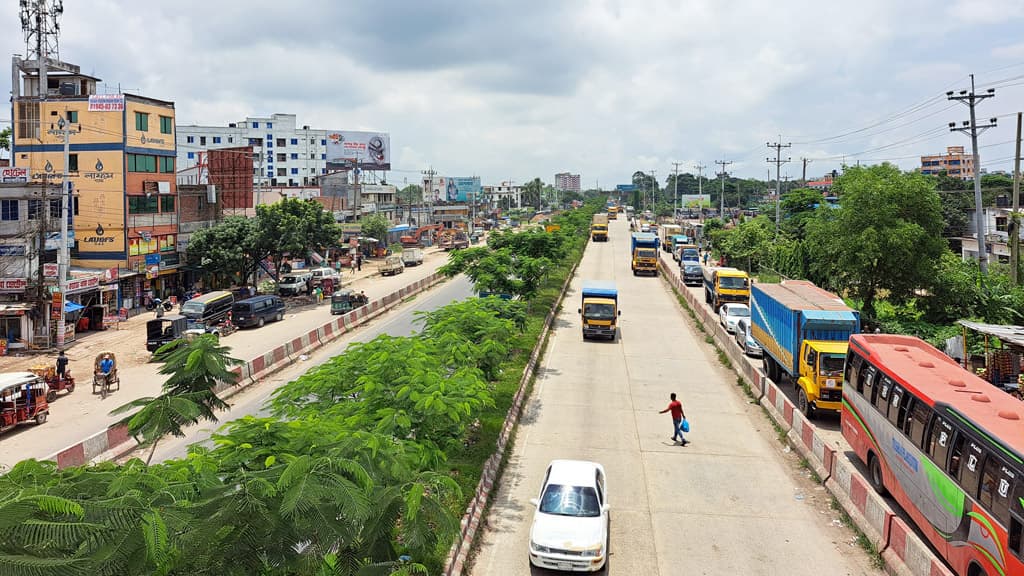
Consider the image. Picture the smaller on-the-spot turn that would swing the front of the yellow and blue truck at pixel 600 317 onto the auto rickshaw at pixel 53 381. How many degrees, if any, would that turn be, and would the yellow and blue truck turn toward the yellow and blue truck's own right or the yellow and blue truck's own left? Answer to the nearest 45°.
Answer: approximately 45° to the yellow and blue truck's own right

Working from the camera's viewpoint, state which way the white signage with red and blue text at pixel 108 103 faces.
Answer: facing the viewer

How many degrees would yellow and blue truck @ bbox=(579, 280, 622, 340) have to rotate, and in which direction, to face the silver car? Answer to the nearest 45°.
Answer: approximately 45° to its left

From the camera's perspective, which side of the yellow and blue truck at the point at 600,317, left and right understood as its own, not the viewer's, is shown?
front

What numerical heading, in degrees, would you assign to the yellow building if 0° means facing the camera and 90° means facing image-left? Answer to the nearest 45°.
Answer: approximately 315°

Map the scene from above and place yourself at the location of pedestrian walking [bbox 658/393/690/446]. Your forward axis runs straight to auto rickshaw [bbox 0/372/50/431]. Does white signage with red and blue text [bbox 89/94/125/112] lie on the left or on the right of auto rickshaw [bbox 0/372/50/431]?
right

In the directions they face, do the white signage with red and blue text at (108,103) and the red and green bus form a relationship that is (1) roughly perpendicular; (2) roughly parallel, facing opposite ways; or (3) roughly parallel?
roughly parallel

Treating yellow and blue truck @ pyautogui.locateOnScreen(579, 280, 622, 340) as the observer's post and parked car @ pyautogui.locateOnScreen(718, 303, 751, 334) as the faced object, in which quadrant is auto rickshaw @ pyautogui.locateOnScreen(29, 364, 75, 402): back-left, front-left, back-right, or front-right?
back-right

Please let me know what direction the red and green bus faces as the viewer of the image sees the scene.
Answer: facing the viewer and to the right of the viewer

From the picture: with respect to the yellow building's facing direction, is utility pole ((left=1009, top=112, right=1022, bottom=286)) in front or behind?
in front

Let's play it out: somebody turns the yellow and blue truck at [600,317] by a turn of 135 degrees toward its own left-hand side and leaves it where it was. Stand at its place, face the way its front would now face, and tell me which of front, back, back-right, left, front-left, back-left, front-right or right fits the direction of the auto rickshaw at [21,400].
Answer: back

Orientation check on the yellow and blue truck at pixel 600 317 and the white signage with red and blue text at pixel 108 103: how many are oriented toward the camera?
2
